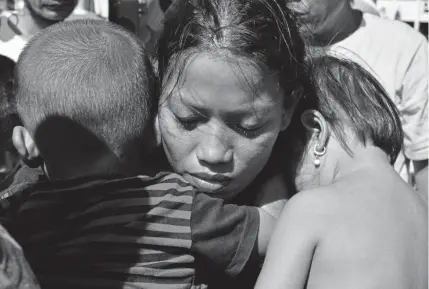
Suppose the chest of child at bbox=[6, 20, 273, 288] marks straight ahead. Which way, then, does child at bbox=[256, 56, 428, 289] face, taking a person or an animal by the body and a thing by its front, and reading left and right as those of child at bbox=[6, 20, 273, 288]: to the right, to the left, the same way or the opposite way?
the same way

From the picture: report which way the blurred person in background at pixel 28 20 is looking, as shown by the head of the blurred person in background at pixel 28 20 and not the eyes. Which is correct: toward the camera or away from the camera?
toward the camera

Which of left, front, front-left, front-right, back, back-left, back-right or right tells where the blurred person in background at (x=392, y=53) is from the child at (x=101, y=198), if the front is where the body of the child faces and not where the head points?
front-right

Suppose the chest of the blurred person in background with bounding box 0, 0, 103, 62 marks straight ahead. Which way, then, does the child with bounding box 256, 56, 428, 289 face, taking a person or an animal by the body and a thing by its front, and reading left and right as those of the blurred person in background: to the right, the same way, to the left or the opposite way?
the opposite way

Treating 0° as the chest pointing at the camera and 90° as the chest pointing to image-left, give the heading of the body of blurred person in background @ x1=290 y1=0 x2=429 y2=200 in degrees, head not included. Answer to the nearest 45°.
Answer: approximately 45°

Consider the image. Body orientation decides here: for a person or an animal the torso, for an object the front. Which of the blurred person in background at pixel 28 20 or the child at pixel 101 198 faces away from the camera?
the child

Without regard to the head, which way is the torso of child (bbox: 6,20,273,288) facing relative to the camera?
away from the camera

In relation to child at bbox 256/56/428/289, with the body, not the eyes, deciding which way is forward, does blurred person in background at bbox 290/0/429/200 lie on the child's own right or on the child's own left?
on the child's own right

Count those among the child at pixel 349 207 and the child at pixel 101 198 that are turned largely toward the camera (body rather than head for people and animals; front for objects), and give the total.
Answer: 0

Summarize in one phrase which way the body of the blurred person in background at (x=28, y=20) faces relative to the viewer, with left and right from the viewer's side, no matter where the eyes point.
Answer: facing the viewer

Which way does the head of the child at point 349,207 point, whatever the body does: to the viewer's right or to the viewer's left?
to the viewer's left

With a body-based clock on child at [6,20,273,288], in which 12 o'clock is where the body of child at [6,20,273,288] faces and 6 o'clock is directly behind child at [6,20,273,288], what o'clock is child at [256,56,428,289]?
child at [256,56,428,289] is roughly at 3 o'clock from child at [6,20,273,288].

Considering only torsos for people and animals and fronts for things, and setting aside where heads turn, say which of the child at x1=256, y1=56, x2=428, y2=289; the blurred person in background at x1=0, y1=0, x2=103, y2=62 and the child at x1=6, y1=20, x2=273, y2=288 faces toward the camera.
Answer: the blurred person in background

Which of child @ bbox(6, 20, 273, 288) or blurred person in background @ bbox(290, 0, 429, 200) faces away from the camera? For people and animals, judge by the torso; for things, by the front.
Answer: the child

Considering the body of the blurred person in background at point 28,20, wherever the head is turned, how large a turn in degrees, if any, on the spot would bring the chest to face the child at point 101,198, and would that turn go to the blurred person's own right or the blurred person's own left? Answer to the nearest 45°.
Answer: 0° — they already face them
